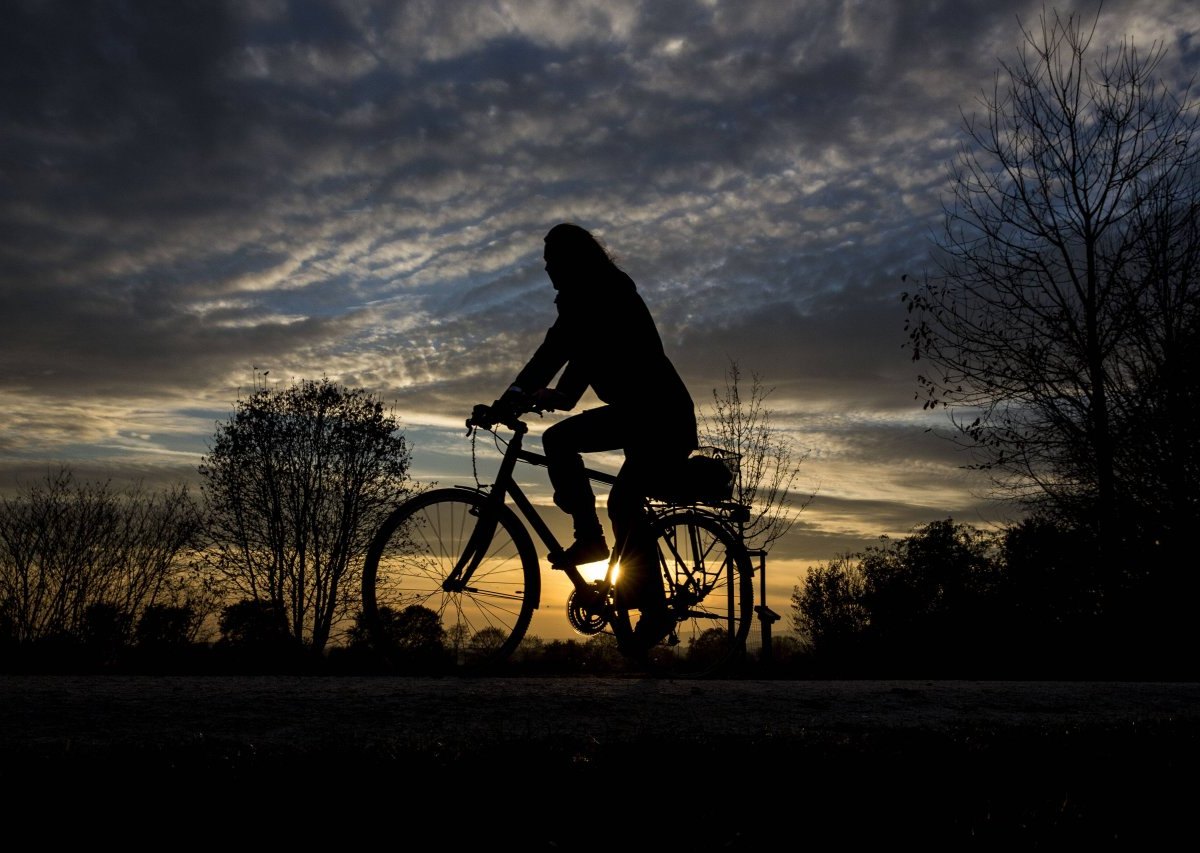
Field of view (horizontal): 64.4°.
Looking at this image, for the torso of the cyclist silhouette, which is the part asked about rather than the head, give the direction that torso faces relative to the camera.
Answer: to the viewer's left

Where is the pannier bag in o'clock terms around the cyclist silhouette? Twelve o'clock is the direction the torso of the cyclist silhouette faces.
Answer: The pannier bag is roughly at 5 o'clock from the cyclist silhouette.
